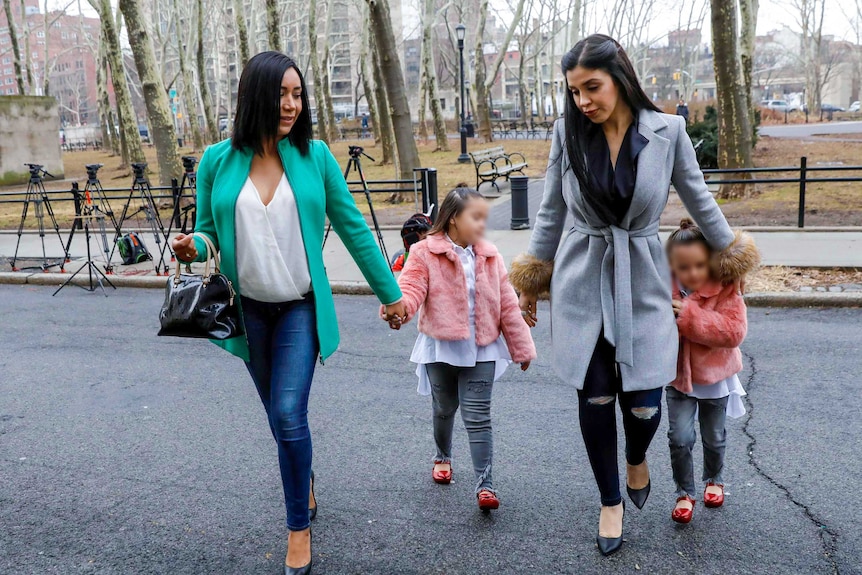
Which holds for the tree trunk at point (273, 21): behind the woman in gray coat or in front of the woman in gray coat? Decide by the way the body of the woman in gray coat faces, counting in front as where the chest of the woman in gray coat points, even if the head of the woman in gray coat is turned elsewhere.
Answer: behind

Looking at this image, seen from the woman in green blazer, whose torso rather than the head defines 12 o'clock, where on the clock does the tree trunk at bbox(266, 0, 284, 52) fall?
The tree trunk is roughly at 6 o'clock from the woman in green blazer.

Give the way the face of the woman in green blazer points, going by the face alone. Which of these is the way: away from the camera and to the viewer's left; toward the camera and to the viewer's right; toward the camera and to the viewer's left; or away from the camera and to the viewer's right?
toward the camera and to the viewer's right

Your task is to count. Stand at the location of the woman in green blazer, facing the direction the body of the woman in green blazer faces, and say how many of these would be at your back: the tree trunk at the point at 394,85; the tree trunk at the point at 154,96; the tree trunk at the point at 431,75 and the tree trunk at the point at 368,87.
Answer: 4

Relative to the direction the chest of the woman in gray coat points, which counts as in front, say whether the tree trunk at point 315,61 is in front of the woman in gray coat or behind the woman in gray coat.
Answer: behind

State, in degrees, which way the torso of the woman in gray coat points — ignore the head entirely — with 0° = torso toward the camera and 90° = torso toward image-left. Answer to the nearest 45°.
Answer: approximately 0°

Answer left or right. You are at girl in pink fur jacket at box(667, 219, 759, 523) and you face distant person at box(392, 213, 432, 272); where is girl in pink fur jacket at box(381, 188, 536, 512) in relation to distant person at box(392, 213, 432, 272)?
left

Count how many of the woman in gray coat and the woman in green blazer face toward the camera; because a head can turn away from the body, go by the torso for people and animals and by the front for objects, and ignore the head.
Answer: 2

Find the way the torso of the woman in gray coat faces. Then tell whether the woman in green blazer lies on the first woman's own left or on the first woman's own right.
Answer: on the first woman's own right

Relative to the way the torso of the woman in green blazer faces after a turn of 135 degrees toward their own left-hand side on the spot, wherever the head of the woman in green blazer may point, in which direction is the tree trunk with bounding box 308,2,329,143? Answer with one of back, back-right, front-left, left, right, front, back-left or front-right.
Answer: front-left

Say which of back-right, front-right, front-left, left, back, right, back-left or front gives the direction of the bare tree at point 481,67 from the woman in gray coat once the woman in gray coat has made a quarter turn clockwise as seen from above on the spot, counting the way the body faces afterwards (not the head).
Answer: right

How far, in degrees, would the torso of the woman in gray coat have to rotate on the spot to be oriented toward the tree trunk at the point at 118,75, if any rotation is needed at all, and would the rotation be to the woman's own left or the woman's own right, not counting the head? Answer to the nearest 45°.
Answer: approximately 135° to the woman's own right

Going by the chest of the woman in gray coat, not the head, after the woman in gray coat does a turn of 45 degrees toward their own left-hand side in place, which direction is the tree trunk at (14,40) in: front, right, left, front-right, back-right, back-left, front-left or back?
back

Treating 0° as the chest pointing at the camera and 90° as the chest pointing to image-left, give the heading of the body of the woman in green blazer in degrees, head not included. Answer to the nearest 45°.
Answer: approximately 0°

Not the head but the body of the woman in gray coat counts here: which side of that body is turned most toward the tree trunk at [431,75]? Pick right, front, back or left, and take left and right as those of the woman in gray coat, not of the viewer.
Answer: back

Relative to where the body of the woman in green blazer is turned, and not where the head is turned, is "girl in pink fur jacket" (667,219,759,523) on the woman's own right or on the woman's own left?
on the woman's own left
